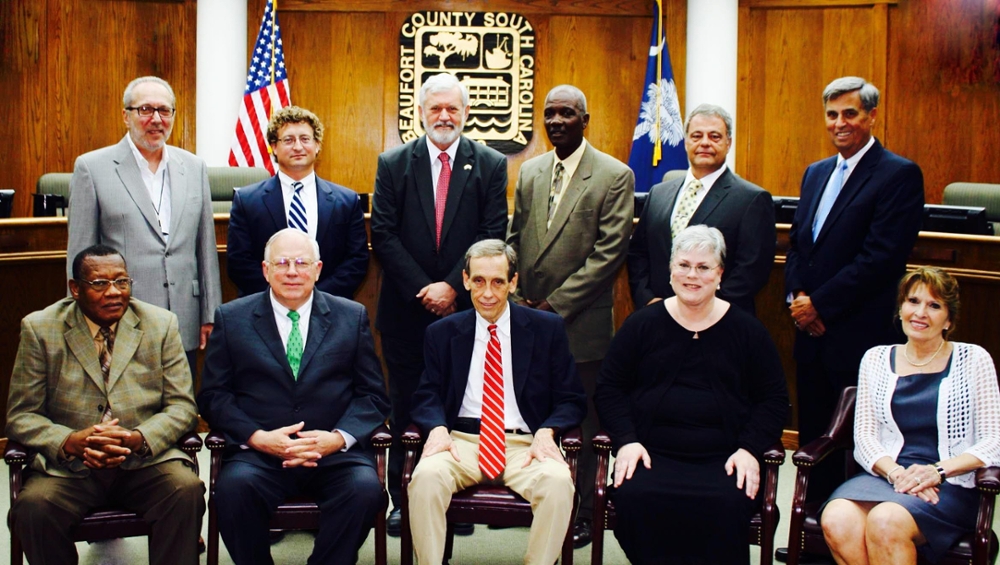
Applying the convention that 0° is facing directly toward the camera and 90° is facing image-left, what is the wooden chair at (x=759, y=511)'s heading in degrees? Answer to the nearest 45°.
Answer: approximately 0°

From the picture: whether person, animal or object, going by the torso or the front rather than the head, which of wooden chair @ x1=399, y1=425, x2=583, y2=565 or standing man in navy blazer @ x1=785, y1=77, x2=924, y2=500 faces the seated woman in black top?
the standing man in navy blazer

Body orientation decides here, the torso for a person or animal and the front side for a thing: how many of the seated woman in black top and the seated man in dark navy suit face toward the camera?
2

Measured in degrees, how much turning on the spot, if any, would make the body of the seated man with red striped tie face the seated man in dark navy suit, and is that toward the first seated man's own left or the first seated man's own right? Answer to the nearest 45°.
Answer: approximately 90° to the first seated man's own right

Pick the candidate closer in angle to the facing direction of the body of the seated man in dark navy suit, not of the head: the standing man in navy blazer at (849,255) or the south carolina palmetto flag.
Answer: the standing man in navy blazer

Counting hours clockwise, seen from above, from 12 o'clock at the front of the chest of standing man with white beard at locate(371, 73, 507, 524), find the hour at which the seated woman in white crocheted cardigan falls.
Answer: The seated woman in white crocheted cardigan is roughly at 10 o'clock from the standing man with white beard.

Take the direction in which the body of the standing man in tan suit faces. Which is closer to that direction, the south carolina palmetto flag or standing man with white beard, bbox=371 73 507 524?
the standing man with white beard

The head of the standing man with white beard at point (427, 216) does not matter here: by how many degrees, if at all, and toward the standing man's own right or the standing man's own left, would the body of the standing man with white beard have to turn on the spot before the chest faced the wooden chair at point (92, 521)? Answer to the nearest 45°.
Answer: approximately 45° to the standing man's own right
